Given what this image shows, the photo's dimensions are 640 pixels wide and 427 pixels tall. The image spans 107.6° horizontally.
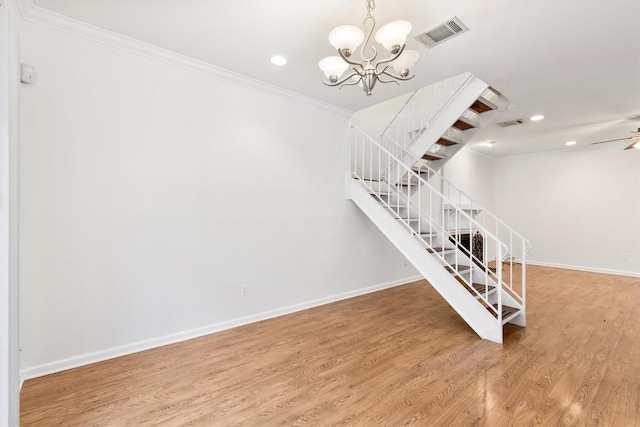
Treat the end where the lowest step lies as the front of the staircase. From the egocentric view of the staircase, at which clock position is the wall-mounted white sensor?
The wall-mounted white sensor is roughly at 3 o'clock from the staircase.

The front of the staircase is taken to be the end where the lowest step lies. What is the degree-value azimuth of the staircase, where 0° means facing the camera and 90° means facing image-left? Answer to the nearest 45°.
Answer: approximately 315°
